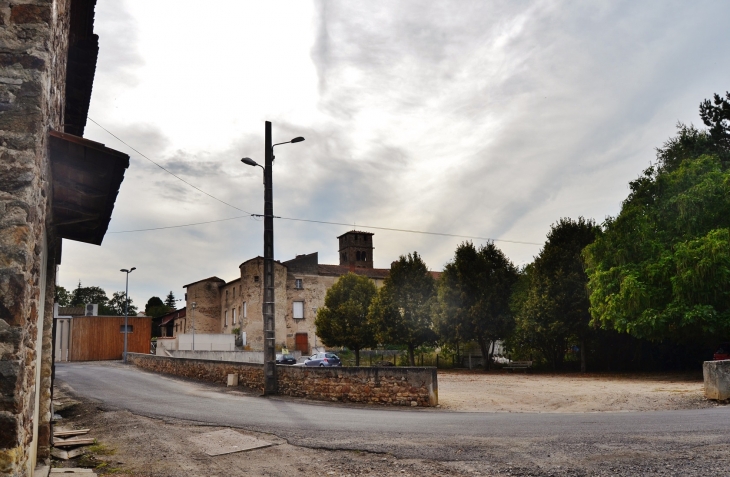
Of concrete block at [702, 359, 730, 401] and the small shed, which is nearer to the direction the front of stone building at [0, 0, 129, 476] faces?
the concrete block

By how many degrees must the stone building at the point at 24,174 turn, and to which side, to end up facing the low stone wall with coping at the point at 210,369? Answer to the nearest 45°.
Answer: approximately 90° to its left

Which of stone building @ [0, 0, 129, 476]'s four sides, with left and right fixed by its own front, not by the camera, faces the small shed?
left

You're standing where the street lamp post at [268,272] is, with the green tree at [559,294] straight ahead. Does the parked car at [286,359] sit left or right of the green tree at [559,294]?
left

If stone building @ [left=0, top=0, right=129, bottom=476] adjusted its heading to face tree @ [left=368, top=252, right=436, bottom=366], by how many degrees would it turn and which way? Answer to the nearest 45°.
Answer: approximately 45° to its left

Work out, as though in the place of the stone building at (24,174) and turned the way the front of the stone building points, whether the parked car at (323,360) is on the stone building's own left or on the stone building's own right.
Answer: on the stone building's own left

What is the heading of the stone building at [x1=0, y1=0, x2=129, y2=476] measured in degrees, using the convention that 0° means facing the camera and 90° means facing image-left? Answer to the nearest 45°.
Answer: approximately 270°

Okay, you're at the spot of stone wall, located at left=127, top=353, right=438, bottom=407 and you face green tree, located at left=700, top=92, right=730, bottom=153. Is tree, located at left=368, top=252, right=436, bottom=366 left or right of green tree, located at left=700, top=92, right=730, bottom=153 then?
left
